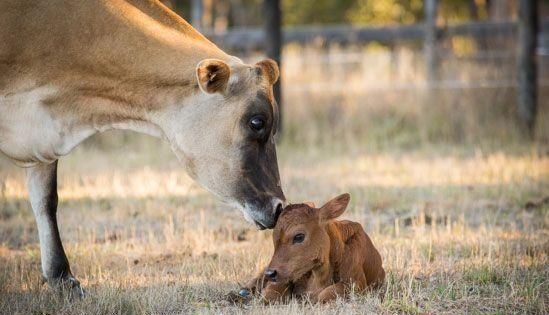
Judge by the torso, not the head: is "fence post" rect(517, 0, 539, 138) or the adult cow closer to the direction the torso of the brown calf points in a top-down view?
the adult cow

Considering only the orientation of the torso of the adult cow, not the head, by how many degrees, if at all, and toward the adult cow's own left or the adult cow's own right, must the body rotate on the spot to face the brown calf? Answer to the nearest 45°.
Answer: approximately 45° to the adult cow's own right

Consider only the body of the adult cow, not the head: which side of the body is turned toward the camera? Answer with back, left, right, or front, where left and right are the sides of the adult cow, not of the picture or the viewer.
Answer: right

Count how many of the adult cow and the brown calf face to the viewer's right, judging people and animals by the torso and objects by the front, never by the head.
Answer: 1

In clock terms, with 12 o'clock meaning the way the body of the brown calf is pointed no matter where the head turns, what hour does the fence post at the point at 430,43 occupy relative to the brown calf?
The fence post is roughly at 5 o'clock from the brown calf.

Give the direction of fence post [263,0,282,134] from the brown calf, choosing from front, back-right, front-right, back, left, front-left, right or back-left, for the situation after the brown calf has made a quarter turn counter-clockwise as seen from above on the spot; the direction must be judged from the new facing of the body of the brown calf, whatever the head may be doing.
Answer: back-left

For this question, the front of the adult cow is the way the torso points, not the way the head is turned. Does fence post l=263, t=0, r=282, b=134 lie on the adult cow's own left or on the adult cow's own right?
on the adult cow's own left

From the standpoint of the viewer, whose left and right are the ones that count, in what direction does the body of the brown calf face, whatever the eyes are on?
facing the viewer and to the left of the viewer

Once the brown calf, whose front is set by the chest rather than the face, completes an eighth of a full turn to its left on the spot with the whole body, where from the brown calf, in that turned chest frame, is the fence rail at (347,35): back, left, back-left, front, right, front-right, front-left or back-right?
back

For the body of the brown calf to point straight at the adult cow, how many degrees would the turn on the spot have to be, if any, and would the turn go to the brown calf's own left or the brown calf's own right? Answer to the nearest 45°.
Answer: approximately 45° to the brown calf's own right

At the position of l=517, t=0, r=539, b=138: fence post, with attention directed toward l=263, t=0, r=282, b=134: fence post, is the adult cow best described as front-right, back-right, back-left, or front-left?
front-left
